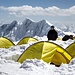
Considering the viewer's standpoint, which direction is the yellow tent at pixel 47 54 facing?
facing the viewer and to the right of the viewer
